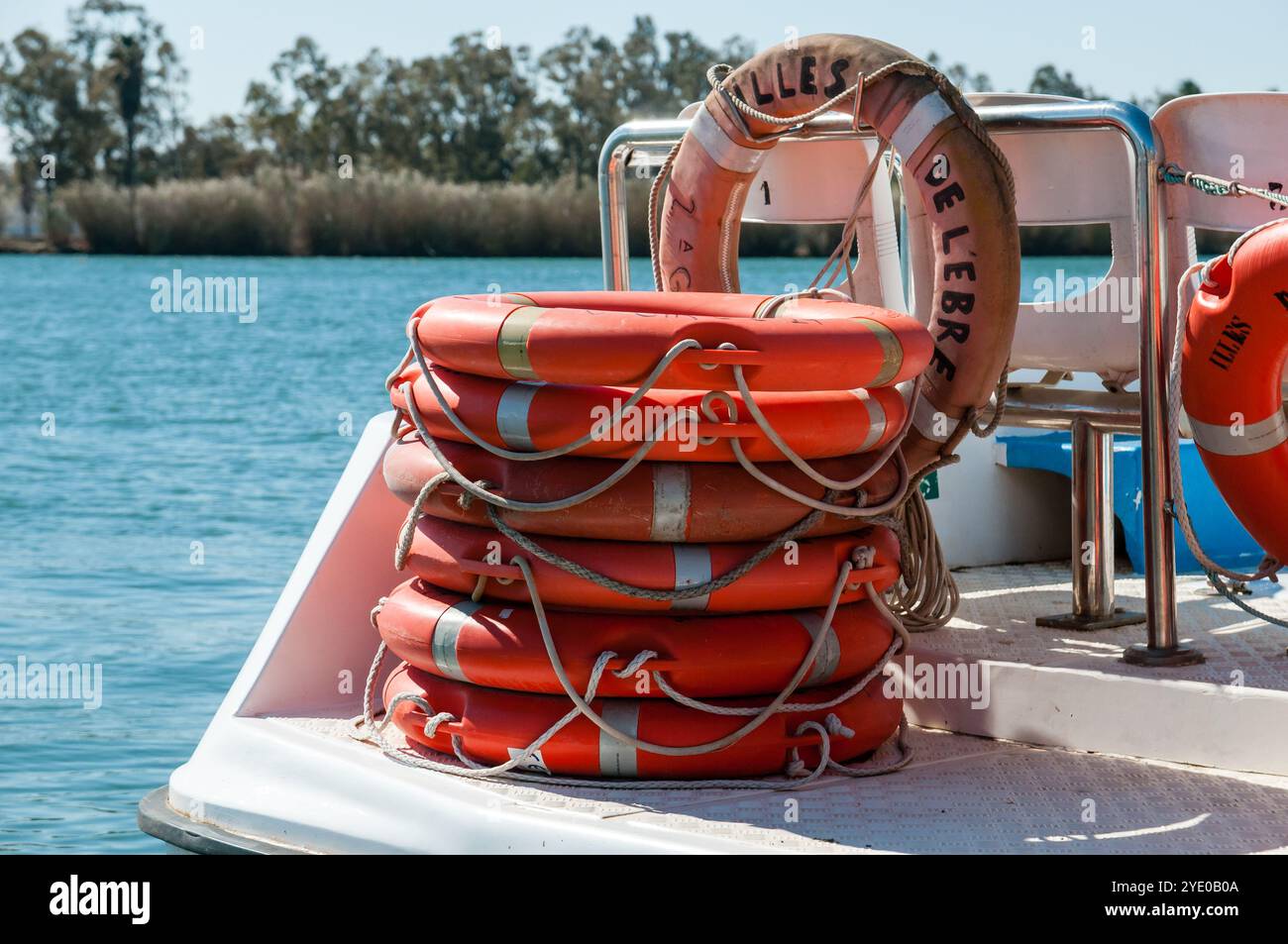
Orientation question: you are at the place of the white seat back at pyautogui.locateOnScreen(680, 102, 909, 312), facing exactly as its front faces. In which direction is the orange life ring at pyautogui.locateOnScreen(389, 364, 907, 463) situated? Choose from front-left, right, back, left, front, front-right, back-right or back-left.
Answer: back

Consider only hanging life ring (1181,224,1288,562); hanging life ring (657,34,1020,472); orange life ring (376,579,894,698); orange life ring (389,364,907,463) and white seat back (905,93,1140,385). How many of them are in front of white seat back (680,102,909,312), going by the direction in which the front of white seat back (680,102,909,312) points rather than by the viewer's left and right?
0

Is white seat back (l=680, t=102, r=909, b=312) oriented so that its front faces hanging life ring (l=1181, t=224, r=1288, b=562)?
no

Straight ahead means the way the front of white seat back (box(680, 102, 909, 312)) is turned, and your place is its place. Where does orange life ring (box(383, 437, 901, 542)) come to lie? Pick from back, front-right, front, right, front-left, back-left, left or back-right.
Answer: back

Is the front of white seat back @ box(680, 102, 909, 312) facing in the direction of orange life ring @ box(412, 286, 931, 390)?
no

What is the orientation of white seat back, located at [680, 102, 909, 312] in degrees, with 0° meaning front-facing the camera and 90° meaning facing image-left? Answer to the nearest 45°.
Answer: approximately 180°

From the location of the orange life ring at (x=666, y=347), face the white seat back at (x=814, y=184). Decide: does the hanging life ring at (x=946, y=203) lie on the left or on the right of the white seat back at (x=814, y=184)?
right

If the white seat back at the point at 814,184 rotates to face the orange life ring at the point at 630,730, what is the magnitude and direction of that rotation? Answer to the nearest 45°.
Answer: approximately 180°

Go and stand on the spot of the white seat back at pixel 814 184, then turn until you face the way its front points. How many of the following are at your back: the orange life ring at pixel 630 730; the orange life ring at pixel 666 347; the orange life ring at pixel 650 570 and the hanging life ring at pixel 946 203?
4
